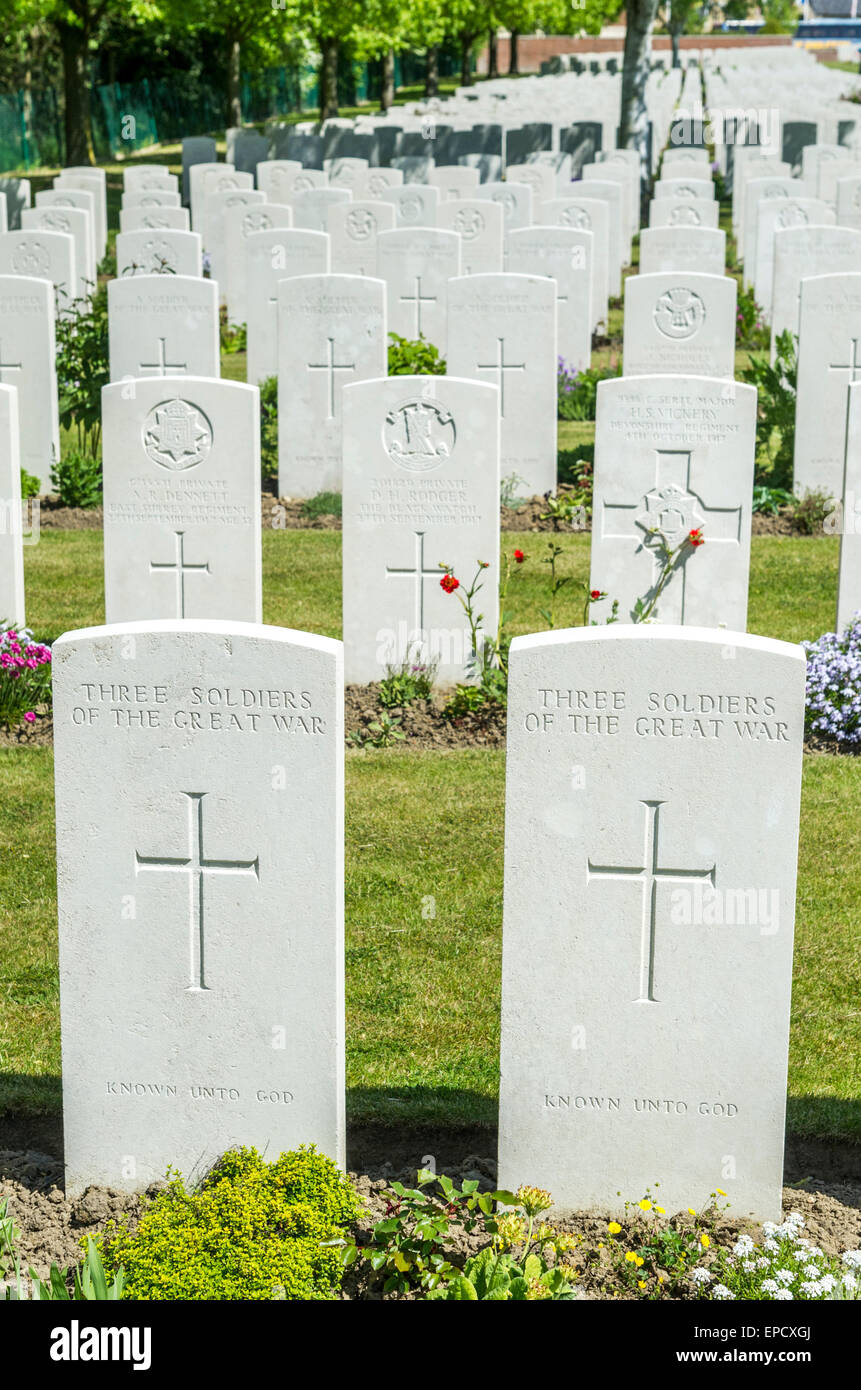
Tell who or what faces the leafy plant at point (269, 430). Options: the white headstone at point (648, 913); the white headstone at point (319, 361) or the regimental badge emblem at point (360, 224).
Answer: the regimental badge emblem

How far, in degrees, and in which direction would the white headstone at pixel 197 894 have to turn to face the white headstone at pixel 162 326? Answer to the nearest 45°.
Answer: approximately 180°

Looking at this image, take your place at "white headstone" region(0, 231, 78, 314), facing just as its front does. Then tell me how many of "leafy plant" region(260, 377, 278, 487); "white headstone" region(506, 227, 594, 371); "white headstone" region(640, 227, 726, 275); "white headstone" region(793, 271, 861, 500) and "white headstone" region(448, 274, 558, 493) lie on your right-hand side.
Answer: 0

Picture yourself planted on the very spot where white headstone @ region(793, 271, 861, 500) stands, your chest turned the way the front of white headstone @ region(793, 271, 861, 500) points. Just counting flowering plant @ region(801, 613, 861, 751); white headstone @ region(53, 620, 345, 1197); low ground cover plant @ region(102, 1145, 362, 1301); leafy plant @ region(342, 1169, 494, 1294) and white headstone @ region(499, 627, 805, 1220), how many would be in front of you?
5

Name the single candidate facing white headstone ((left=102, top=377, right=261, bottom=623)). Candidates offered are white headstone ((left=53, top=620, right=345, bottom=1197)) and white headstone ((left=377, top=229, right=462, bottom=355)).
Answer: white headstone ((left=377, top=229, right=462, bottom=355))

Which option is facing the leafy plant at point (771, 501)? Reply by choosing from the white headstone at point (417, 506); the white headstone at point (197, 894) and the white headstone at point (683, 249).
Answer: the white headstone at point (683, 249)

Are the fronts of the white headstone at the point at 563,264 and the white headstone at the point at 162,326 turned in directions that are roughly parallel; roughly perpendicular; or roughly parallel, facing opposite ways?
roughly parallel

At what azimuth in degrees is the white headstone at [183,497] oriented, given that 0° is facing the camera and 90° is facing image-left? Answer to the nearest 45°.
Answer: approximately 0°

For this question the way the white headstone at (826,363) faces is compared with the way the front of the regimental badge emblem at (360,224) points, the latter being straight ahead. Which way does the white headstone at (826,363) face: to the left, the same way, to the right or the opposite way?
the same way

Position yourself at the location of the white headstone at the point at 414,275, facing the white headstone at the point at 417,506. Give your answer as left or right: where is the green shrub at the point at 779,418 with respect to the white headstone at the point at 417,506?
left

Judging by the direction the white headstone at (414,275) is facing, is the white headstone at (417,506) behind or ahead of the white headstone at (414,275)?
ahead

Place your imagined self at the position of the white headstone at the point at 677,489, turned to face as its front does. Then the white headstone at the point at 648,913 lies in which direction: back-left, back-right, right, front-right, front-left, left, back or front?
front

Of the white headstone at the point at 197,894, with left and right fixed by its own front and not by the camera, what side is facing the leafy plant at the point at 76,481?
back

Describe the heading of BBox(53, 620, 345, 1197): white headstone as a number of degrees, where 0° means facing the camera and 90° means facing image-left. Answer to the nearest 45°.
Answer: approximately 0°

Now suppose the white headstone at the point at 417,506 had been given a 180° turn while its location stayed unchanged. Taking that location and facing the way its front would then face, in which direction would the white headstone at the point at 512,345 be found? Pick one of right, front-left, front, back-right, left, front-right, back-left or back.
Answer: front

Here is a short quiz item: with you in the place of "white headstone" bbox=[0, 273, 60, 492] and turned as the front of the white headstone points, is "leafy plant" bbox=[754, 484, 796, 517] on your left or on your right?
on your left

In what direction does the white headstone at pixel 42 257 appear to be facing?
toward the camera

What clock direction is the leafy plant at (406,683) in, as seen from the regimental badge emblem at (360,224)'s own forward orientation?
The leafy plant is roughly at 12 o'clock from the regimental badge emblem.

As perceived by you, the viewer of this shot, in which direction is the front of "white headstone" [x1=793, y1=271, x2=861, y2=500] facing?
facing the viewer
